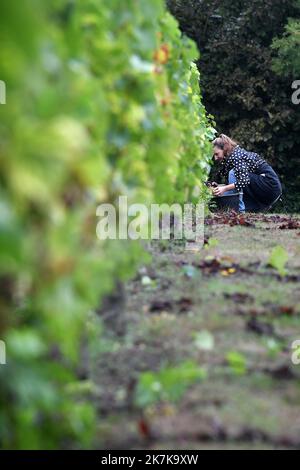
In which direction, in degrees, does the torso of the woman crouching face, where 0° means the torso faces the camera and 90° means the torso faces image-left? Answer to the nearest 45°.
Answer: approximately 90°
